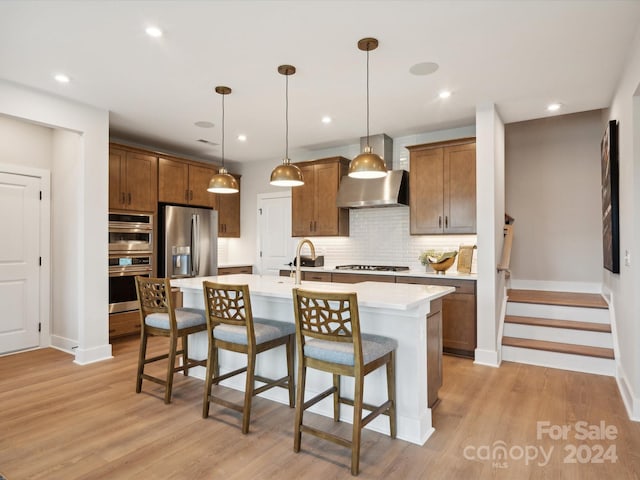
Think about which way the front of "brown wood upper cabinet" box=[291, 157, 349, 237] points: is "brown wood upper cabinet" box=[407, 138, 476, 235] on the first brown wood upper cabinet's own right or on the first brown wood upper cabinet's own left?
on the first brown wood upper cabinet's own left

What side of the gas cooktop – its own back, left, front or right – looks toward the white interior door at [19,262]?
right

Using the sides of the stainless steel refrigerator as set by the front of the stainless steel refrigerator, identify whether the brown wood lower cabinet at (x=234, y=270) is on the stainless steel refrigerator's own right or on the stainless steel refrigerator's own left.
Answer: on the stainless steel refrigerator's own left

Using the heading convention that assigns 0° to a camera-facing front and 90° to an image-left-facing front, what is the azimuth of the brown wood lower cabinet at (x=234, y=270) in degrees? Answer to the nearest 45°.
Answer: approximately 315°

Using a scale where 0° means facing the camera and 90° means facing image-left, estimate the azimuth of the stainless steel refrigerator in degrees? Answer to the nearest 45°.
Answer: approximately 315°

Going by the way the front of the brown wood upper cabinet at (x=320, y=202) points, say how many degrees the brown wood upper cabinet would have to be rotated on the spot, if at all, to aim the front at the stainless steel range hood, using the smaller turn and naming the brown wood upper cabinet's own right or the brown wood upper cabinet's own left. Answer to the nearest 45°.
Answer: approximately 90° to the brown wood upper cabinet's own left

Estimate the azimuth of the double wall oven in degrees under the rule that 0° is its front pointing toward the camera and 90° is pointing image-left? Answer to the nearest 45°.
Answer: approximately 315°

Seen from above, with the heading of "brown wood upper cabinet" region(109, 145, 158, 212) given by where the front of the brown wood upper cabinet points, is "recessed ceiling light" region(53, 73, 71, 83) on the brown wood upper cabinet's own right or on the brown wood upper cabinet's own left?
on the brown wood upper cabinet's own right
